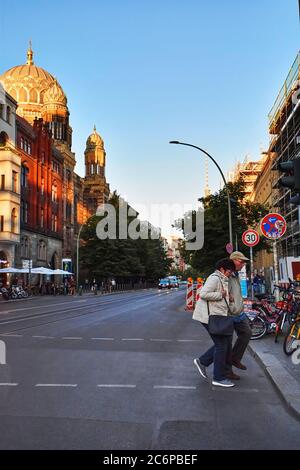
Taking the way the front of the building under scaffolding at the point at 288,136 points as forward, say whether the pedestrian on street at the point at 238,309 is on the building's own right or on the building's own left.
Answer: on the building's own left

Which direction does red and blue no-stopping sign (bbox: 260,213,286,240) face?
toward the camera

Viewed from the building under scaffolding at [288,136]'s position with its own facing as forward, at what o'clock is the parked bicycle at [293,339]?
The parked bicycle is roughly at 9 o'clock from the building under scaffolding.

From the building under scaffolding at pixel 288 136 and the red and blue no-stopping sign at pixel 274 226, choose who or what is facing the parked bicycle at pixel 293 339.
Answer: the red and blue no-stopping sign

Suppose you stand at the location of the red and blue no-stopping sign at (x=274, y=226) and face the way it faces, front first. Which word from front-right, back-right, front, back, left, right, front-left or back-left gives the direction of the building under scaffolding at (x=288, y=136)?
back

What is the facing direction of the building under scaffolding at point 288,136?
to the viewer's left
